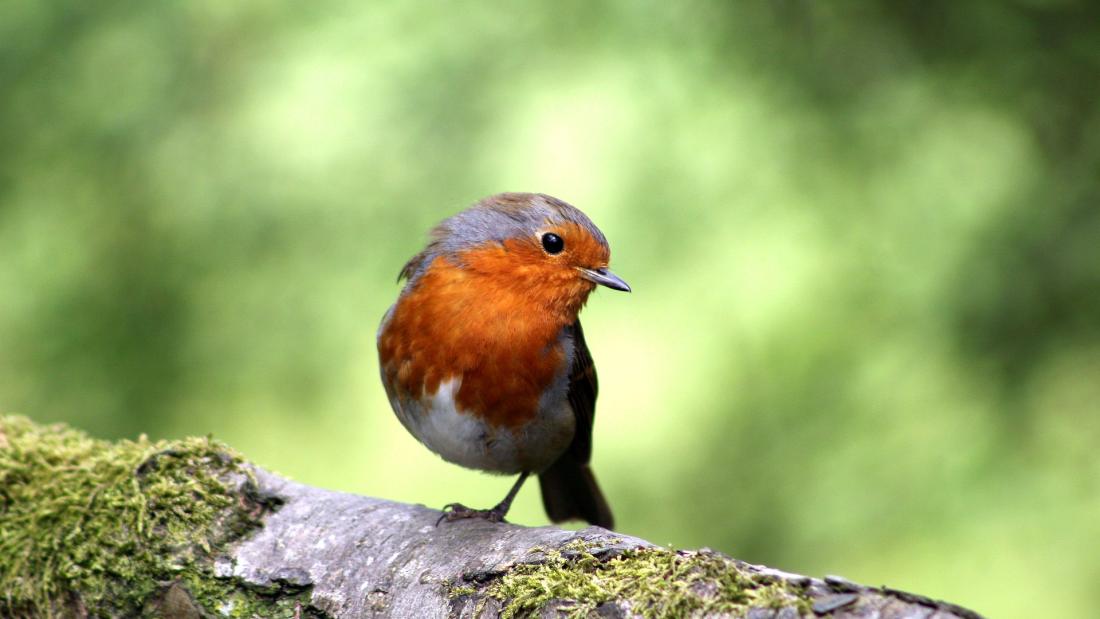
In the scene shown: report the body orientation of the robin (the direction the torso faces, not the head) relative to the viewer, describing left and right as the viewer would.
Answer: facing the viewer and to the left of the viewer

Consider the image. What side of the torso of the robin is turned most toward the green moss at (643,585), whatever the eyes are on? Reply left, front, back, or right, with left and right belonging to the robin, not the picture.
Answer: left
